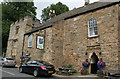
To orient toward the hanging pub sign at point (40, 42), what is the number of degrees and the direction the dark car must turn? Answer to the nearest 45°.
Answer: approximately 45° to its right

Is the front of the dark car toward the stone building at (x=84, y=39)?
no

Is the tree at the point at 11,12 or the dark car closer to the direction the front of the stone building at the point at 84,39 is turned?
the dark car

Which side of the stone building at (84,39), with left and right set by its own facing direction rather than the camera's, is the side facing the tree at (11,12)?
right

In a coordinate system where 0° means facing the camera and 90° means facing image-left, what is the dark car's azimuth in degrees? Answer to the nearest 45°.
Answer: approximately 135°

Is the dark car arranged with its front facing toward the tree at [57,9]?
no

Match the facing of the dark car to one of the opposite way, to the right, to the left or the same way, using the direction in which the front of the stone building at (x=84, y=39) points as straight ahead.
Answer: to the right

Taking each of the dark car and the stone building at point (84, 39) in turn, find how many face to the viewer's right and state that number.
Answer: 0

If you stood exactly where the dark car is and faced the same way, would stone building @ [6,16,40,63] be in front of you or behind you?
in front
